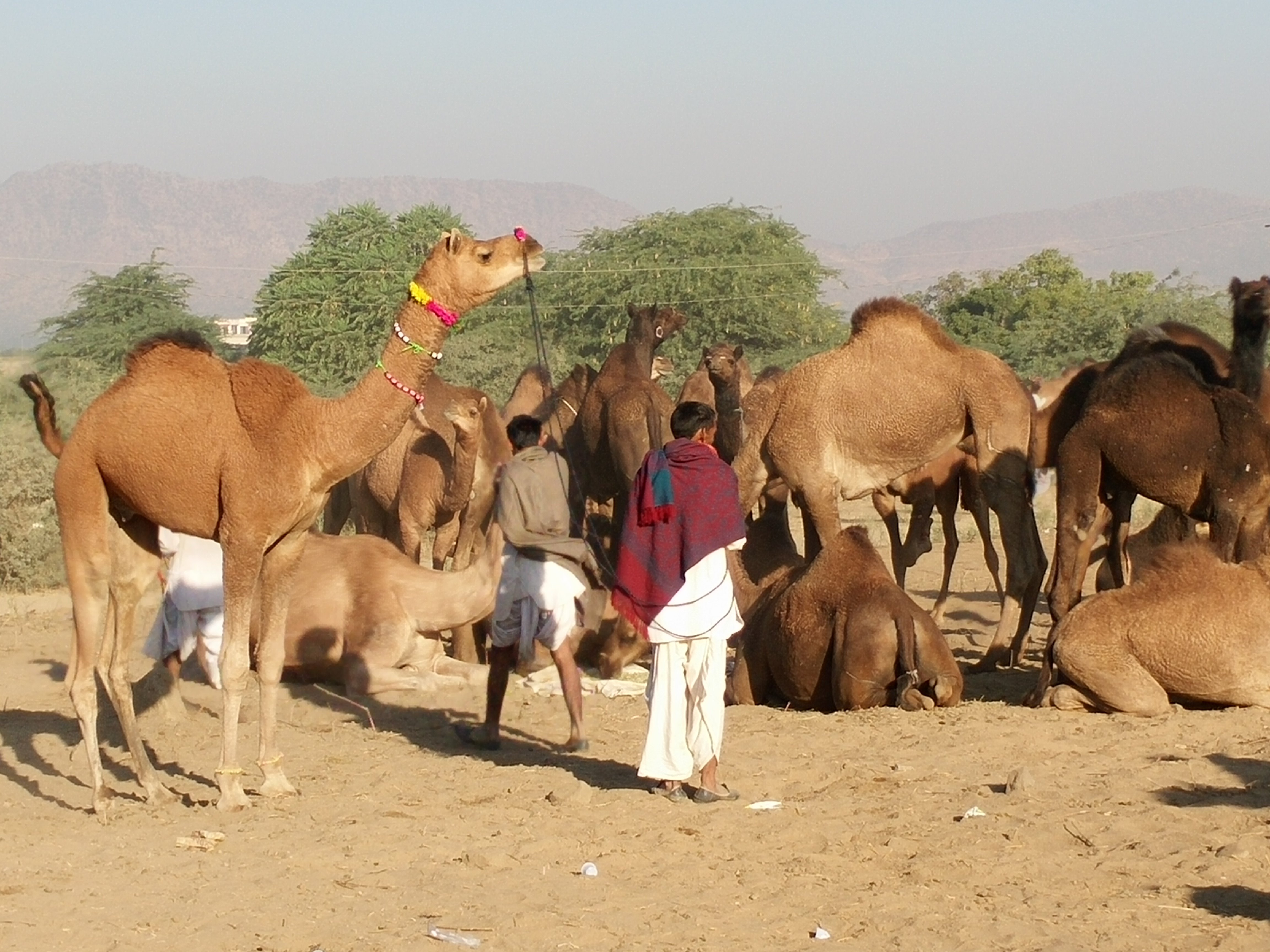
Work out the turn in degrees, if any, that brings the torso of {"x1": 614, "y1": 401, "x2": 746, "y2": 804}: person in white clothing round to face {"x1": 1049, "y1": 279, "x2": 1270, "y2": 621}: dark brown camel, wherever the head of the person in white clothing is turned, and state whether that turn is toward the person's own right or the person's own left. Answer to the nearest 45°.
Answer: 0° — they already face it

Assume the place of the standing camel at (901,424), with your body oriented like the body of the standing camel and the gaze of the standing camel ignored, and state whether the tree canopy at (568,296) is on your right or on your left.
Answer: on your right

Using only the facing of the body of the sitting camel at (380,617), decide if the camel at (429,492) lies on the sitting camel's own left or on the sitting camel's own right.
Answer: on the sitting camel's own left

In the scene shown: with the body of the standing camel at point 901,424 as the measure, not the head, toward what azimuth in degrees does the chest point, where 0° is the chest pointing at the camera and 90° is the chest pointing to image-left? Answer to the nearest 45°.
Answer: approximately 90°

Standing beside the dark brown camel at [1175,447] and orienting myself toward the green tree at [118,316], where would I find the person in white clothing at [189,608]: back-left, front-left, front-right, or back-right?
front-left

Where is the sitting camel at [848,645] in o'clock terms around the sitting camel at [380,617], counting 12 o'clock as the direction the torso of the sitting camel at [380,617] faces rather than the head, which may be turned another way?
the sitting camel at [848,645] is roughly at 1 o'clock from the sitting camel at [380,617].

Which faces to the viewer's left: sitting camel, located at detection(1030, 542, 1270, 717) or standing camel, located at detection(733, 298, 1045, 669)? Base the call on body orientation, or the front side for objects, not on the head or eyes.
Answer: the standing camel

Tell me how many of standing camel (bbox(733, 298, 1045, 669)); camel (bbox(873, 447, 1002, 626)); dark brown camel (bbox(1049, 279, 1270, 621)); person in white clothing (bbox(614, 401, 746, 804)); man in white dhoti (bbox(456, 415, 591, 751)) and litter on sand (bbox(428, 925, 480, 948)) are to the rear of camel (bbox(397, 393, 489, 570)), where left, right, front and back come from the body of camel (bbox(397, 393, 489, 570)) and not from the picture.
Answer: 0

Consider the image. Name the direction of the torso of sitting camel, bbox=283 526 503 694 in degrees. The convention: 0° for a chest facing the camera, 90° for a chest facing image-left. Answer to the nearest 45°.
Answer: approximately 270°

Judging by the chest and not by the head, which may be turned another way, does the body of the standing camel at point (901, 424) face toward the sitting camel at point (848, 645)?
no

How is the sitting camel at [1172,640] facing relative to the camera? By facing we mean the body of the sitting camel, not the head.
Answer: to the viewer's right

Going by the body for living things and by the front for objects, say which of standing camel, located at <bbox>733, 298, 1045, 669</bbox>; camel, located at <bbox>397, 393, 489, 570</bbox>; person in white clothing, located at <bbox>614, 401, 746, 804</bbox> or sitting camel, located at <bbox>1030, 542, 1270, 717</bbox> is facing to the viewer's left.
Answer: the standing camel

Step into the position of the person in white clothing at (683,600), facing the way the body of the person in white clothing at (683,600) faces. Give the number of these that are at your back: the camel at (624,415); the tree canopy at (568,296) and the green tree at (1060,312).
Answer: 0

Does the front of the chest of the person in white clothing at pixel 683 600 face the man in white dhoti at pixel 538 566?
no

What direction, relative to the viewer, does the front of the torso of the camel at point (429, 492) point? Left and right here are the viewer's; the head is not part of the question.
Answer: facing the viewer and to the right of the viewer

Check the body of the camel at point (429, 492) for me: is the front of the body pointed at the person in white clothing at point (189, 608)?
no
